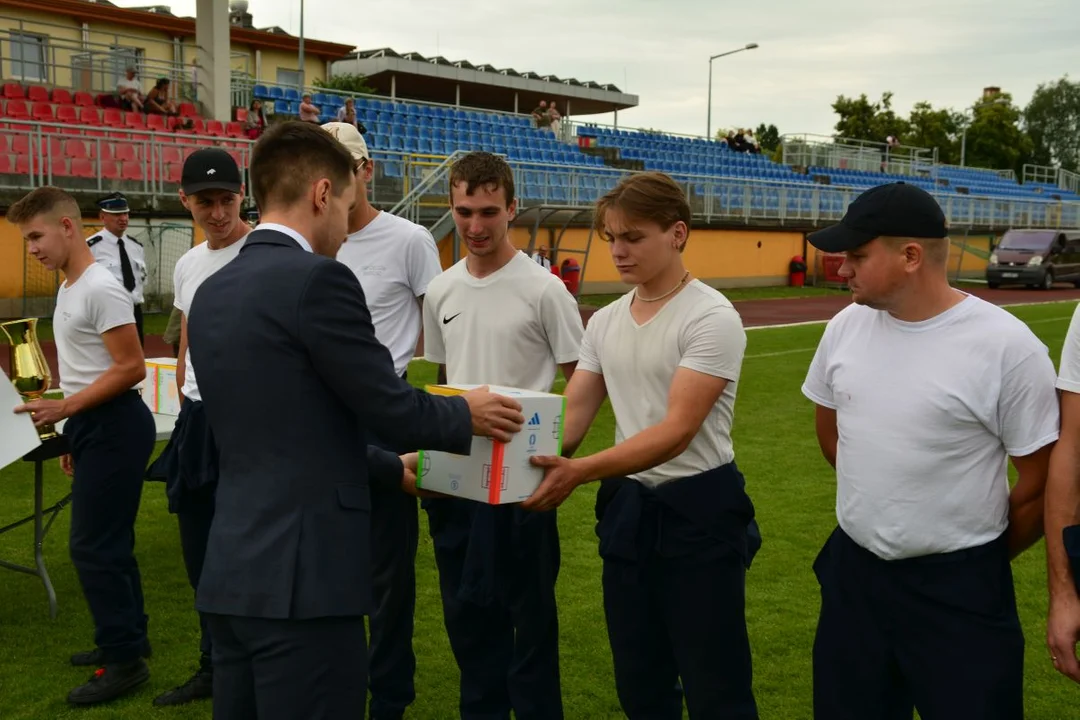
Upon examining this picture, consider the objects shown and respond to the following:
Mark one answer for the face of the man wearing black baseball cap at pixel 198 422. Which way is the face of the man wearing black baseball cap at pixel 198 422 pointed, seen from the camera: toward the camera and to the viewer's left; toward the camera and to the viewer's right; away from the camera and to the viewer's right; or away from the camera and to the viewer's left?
toward the camera and to the viewer's right

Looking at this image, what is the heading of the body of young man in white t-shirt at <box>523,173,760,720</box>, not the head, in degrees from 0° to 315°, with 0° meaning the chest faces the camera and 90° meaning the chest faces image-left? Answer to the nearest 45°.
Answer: approximately 45°

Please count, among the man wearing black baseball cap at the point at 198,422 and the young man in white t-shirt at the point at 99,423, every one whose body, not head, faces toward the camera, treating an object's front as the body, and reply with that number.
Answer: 1

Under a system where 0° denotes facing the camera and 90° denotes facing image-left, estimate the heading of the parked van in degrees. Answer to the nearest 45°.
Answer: approximately 45°

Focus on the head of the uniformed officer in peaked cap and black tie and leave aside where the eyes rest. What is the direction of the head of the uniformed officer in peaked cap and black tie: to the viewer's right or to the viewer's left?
to the viewer's right

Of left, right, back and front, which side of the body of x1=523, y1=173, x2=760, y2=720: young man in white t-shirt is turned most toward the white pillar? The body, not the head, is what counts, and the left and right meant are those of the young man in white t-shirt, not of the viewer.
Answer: right

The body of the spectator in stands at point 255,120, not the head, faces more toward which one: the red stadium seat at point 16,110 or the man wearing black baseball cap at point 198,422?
the man wearing black baseball cap

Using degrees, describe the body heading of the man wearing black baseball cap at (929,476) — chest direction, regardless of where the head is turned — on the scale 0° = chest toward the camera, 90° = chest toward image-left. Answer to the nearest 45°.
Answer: approximately 45°

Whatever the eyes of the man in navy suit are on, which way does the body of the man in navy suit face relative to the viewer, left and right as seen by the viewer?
facing away from the viewer and to the right of the viewer

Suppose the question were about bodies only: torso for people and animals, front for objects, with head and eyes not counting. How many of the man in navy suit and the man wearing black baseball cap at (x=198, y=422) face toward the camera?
1
